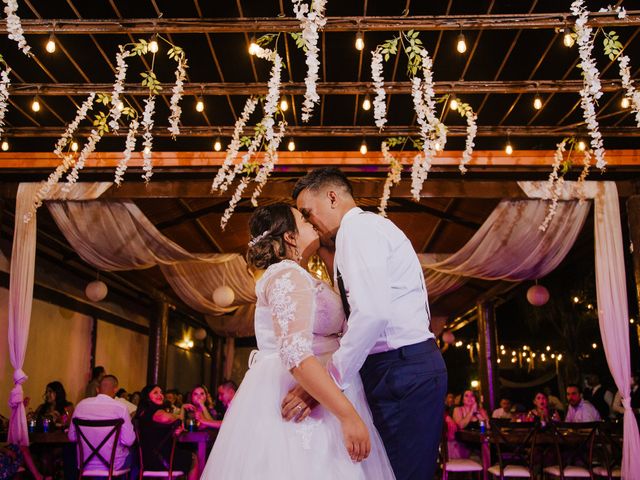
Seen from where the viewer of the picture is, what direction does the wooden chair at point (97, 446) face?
facing away from the viewer and to the right of the viewer

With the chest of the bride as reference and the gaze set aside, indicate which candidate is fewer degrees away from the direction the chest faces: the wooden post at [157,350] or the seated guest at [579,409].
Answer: the seated guest

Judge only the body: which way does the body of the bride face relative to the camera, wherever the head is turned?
to the viewer's right

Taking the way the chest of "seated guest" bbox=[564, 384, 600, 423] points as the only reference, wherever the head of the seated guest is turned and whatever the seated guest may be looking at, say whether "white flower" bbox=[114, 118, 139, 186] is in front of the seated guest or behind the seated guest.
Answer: in front

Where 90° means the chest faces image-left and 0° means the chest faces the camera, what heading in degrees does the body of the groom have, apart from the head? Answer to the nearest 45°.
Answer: approximately 90°

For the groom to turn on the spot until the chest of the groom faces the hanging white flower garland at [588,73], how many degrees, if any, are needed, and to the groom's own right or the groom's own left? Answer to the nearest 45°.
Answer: approximately 135° to the groom's own right

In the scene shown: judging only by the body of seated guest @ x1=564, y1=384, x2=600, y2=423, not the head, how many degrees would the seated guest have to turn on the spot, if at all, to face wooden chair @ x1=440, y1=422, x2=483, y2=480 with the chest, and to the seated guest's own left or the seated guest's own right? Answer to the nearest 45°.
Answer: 0° — they already face it

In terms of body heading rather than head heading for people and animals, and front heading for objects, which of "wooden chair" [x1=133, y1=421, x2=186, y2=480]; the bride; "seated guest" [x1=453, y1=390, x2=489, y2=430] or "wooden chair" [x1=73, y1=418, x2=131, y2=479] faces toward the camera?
the seated guest

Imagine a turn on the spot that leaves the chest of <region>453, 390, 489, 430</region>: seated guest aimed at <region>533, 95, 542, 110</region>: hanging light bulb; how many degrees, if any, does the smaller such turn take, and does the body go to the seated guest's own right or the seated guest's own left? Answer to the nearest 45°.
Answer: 0° — they already face it
